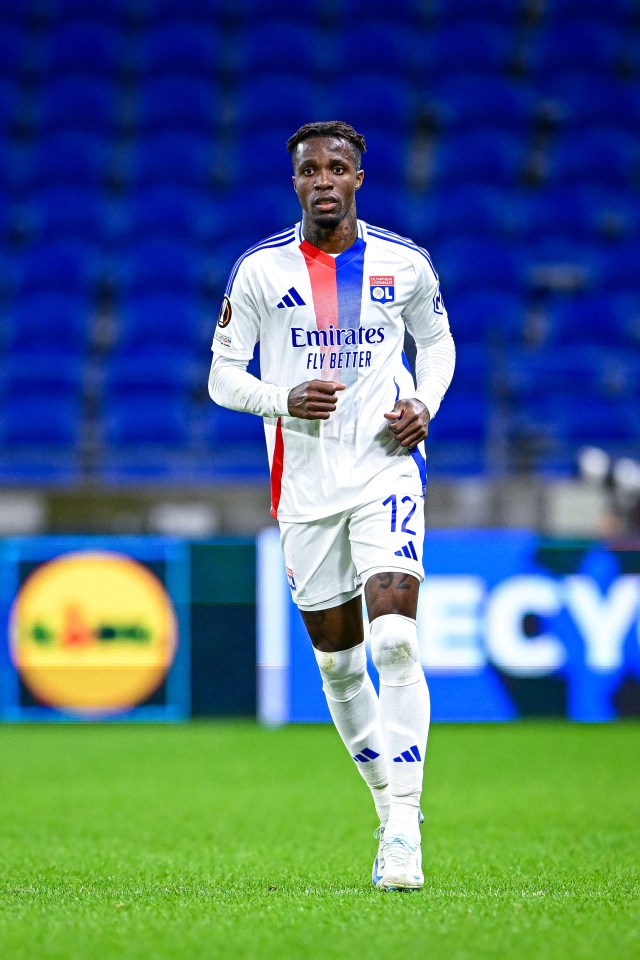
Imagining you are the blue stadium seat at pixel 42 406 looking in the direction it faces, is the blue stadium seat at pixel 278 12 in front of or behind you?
behind

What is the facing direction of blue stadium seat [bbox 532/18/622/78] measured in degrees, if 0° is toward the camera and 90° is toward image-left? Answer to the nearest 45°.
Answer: approximately 0°

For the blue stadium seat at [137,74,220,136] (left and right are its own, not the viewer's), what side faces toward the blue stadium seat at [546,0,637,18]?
left

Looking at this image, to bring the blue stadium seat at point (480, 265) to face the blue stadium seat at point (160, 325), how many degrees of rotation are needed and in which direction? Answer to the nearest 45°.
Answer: approximately 90° to its right

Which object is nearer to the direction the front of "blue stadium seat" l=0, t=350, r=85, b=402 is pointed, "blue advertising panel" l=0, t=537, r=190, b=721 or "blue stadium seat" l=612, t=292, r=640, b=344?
the blue advertising panel

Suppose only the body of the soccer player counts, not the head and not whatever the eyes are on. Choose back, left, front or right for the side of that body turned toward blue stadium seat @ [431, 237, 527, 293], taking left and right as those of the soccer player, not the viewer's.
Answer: back

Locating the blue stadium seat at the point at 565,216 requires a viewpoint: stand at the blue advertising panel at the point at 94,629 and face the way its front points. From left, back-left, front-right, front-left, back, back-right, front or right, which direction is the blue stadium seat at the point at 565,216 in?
back-left

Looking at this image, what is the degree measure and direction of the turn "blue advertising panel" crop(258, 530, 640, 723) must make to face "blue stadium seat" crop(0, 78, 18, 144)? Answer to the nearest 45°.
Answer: approximately 135° to its right
